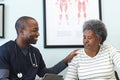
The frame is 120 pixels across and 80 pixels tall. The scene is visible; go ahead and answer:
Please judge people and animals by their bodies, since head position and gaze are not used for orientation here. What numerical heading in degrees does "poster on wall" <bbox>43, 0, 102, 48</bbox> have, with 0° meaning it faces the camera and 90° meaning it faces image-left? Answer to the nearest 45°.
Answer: approximately 0°
